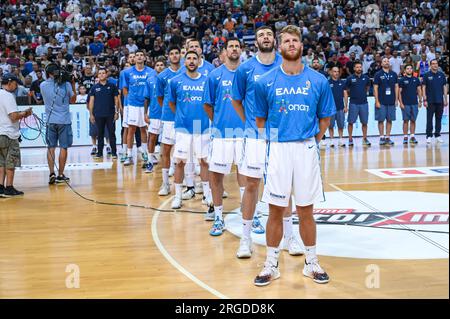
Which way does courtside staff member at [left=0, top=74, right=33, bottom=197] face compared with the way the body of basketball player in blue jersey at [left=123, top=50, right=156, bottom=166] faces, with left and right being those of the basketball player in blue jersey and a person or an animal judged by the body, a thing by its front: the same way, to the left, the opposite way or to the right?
to the left

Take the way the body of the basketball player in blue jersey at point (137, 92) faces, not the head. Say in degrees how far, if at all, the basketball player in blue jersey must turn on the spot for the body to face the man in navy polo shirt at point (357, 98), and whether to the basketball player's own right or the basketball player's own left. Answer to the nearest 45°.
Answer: approximately 135° to the basketball player's own left

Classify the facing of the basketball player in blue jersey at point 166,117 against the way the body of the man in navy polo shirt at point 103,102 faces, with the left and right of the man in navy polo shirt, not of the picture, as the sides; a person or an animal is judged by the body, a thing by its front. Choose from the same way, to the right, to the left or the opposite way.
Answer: the same way

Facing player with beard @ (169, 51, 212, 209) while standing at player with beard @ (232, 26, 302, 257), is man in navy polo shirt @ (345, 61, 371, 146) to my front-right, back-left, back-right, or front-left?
front-right

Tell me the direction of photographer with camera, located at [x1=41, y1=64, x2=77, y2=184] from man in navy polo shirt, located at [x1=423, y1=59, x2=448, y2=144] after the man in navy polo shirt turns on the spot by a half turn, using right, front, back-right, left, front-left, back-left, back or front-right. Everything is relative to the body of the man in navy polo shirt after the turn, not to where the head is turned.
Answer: back-left

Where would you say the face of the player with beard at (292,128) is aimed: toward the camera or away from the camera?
toward the camera

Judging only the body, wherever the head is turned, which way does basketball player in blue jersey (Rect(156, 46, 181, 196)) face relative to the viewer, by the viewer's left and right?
facing the viewer

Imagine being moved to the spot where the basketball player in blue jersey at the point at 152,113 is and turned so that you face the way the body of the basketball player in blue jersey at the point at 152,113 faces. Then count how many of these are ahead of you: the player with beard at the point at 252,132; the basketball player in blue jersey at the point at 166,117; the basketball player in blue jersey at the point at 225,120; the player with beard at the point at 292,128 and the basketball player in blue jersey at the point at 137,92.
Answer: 4

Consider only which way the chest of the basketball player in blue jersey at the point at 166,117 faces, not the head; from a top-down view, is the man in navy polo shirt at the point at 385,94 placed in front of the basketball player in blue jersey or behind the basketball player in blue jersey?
behind

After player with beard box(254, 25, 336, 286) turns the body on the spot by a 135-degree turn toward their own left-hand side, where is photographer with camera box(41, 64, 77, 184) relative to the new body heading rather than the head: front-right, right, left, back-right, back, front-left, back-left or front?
left

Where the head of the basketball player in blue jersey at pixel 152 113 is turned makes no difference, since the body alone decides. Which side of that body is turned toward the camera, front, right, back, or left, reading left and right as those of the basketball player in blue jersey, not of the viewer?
front

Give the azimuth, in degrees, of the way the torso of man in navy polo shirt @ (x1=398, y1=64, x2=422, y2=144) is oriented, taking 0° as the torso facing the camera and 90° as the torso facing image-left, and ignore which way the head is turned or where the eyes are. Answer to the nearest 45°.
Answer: approximately 0°

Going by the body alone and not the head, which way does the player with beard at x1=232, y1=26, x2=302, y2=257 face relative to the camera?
toward the camera

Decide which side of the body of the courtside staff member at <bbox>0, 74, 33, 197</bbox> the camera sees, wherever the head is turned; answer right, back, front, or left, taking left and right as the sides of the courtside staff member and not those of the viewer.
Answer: right

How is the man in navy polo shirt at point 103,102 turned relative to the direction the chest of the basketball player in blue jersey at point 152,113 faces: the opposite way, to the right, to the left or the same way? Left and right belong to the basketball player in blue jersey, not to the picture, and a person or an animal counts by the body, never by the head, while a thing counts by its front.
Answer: the same way

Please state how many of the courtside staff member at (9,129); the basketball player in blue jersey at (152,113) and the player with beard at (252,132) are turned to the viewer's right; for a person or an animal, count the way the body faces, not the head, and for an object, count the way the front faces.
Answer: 1
